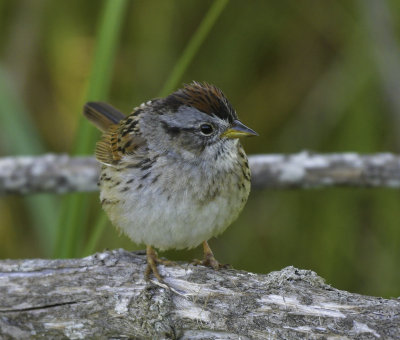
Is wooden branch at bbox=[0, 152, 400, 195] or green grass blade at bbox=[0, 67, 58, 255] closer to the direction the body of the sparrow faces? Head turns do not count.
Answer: the wooden branch

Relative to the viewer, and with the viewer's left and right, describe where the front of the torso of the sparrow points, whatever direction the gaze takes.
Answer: facing the viewer and to the right of the viewer

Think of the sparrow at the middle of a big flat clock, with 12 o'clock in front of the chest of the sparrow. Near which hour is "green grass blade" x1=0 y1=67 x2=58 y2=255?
The green grass blade is roughly at 6 o'clock from the sparrow.
